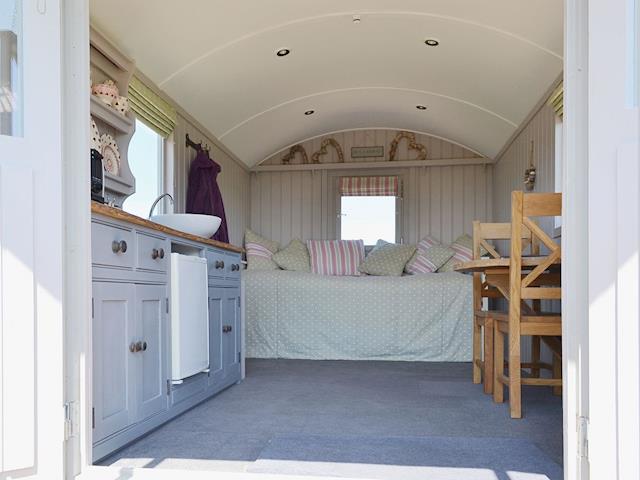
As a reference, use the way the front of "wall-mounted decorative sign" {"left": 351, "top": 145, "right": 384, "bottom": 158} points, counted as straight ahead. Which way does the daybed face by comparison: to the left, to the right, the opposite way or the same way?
the same way

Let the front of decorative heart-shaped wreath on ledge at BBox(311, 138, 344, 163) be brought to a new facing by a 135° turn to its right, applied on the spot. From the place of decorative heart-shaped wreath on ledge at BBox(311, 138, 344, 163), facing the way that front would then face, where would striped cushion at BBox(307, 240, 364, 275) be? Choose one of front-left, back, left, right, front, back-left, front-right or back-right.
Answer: back-left

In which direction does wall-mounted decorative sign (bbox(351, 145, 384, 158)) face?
toward the camera

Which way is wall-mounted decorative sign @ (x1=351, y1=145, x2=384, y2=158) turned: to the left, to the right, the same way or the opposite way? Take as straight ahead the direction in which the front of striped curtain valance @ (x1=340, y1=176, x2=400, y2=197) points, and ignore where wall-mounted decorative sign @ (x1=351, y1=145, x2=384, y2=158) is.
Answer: the same way

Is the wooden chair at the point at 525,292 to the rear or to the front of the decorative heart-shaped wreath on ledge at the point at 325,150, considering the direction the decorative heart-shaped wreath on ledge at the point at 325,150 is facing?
to the front

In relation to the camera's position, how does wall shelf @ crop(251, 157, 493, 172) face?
facing the viewer

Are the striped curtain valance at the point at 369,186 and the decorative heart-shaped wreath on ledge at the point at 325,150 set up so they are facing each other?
no

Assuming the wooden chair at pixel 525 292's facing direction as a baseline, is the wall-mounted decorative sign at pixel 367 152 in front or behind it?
in front

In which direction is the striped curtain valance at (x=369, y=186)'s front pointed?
toward the camera

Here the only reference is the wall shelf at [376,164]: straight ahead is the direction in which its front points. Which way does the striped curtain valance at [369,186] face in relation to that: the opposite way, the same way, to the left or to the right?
the same way

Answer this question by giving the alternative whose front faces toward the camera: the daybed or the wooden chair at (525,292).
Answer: the daybed

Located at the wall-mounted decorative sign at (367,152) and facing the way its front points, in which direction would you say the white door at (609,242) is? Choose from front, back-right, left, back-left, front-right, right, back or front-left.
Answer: front
